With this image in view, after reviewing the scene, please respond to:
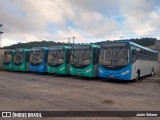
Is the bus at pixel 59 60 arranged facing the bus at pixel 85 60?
no

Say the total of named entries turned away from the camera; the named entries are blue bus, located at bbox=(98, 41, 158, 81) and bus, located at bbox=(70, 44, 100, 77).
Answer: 0

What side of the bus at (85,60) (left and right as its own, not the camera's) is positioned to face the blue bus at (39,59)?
right

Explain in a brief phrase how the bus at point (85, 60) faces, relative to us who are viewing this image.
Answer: facing the viewer and to the left of the viewer

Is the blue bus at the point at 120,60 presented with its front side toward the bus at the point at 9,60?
no

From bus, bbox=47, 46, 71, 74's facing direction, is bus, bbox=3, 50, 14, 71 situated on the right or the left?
on its right

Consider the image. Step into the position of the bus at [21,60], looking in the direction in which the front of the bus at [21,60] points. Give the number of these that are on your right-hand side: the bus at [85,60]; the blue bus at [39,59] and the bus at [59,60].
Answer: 0

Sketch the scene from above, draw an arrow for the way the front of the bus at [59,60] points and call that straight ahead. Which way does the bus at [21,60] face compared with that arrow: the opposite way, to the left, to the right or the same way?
the same way

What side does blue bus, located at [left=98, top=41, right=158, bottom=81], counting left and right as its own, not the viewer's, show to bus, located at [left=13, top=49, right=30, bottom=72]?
right

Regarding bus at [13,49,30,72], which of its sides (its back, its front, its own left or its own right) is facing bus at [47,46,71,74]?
left

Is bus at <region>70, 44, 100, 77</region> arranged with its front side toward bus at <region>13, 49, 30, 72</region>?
no

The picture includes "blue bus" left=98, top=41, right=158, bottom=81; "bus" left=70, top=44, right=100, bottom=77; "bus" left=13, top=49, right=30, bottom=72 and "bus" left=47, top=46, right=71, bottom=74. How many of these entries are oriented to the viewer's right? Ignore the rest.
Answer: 0

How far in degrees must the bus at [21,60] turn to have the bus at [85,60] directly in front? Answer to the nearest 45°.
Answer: approximately 90° to its left

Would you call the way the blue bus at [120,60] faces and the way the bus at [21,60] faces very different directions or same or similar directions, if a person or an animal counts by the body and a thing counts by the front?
same or similar directions

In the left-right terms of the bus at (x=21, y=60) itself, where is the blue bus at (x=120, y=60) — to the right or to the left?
on its left

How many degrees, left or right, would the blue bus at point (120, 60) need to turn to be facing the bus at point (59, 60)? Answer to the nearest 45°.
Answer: approximately 90° to its right

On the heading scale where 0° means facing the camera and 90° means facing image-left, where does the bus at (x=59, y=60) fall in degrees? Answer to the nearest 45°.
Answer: approximately 45°

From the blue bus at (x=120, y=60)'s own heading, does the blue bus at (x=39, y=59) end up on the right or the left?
on its right

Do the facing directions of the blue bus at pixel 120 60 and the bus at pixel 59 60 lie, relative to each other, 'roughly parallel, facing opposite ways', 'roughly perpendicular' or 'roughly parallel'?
roughly parallel

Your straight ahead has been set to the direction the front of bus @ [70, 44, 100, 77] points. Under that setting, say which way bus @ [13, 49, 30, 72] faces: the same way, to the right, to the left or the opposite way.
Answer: the same way
